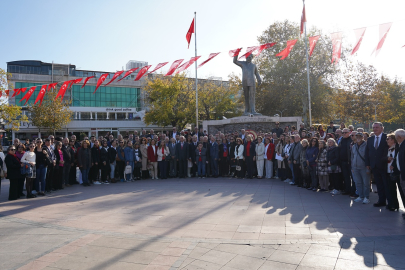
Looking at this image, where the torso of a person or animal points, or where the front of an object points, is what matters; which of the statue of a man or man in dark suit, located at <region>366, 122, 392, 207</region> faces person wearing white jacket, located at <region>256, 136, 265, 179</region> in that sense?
the statue of a man

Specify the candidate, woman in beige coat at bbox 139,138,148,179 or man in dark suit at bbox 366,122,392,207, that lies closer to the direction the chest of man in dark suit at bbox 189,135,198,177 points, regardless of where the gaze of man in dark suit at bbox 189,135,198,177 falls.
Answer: the man in dark suit

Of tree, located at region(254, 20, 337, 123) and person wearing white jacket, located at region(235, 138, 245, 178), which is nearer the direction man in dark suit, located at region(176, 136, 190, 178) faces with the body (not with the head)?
the person wearing white jacket

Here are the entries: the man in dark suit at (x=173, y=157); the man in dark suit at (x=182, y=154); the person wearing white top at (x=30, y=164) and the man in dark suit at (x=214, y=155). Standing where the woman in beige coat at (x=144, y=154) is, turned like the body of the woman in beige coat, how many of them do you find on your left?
3

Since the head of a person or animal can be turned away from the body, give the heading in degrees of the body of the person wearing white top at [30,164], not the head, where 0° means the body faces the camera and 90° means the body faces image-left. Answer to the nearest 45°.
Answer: approximately 315°

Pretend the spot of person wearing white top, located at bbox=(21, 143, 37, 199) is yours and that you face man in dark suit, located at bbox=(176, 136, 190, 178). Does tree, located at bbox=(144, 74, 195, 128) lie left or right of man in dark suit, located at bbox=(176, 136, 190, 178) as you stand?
left

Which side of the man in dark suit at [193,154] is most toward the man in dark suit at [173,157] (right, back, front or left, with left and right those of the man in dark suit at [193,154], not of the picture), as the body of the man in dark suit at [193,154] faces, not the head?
right

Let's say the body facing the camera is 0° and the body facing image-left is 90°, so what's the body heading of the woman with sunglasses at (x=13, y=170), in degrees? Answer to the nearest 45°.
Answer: approximately 315°
